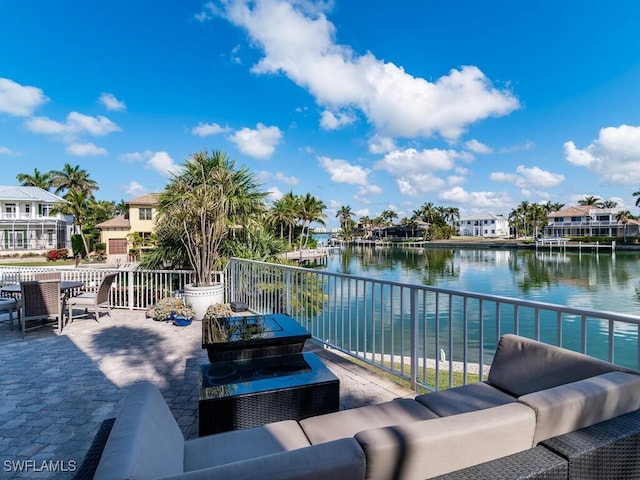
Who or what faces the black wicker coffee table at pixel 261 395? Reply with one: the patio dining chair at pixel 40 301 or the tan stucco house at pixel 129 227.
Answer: the tan stucco house

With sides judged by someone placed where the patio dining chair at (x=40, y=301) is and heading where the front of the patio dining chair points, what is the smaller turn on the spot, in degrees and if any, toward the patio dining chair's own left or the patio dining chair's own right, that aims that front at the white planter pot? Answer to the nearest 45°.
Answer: approximately 90° to the patio dining chair's own right

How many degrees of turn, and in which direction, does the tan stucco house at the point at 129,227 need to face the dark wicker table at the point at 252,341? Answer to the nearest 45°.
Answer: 0° — it already faces it

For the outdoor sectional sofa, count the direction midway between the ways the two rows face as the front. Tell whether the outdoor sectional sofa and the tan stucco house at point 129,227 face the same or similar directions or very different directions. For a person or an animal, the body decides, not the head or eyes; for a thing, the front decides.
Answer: very different directions

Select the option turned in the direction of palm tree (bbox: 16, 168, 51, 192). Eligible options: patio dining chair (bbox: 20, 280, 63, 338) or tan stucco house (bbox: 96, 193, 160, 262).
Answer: the patio dining chair

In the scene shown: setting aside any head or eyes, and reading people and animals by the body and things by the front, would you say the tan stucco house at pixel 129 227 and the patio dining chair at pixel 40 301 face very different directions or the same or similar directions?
very different directions

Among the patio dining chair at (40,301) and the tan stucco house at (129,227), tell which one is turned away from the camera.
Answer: the patio dining chair

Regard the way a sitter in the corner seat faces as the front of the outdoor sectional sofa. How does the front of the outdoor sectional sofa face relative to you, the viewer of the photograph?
facing away from the viewer and to the left of the viewer

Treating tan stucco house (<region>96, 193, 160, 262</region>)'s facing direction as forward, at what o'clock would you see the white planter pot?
The white planter pot is roughly at 12 o'clock from the tan stucco house.

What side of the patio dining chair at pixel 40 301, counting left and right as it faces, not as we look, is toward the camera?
back
